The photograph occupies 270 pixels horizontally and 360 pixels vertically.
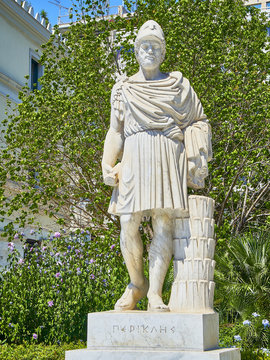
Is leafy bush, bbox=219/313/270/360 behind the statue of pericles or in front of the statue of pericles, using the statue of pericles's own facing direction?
behind

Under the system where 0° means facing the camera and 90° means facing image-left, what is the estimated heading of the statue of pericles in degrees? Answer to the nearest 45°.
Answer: approximately 0°

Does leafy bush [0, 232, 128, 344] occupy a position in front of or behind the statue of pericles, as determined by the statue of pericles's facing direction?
behind

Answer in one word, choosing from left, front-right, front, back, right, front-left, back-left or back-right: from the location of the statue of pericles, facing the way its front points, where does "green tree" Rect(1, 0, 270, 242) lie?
back

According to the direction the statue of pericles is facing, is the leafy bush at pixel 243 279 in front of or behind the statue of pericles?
behind
